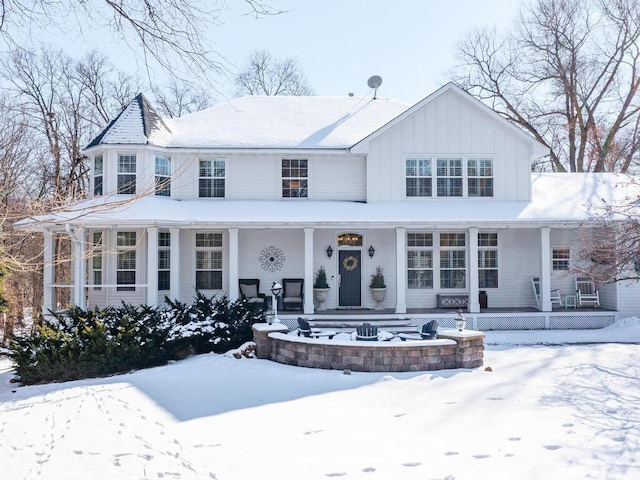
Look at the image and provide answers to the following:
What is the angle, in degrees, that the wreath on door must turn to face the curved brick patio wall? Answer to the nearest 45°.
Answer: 0° — it already faces it

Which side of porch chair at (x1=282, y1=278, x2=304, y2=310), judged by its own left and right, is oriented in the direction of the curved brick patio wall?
front

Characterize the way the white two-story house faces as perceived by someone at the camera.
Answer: facing the viewer

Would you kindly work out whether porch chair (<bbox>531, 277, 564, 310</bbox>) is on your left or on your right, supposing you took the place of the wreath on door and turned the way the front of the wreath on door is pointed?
on your left

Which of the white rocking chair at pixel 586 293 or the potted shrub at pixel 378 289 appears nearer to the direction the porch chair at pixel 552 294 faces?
the white rocking chair

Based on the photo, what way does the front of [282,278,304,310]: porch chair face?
toward the camera

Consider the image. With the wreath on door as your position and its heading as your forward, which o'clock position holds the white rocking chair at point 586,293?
The white rocking chair is roughly at 9 o'clock from the wreath on door.

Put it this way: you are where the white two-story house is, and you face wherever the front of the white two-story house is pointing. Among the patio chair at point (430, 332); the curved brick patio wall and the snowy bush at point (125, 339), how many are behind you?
0

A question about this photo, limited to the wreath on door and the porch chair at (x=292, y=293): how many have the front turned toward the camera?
2

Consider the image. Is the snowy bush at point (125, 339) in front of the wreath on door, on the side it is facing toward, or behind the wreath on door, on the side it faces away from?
in front

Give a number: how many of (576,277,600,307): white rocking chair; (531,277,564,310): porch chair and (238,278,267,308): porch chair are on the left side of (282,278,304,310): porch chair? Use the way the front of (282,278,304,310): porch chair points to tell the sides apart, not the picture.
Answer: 2

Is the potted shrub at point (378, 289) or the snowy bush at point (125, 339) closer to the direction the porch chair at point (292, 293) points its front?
the snowy bush

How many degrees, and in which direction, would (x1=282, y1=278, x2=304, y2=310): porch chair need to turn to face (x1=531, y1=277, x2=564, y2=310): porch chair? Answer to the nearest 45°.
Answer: approximately 90° to its left
